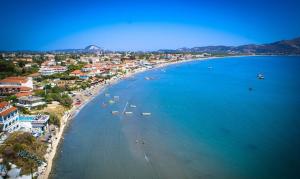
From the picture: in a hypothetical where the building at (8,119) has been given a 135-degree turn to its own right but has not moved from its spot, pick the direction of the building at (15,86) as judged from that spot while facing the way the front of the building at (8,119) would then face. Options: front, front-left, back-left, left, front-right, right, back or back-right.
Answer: right

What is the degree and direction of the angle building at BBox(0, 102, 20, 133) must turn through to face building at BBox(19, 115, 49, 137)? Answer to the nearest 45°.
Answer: approximately 45° to its left

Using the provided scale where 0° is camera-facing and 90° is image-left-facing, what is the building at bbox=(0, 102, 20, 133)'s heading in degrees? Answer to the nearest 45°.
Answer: approximately 315°
